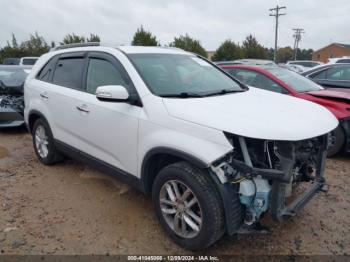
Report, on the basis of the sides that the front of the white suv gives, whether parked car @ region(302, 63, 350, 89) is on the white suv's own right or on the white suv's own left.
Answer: on the white suv's own left

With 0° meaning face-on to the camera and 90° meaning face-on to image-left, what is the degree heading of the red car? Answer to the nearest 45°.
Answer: approximately 315°

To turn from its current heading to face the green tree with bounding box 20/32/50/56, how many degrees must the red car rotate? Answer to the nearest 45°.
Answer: approximately 180°

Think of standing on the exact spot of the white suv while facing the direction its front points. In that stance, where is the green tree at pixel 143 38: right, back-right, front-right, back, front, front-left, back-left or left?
back-left

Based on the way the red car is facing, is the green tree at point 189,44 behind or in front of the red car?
behind

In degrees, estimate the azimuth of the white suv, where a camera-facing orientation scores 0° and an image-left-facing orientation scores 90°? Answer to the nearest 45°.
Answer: approximately 315°

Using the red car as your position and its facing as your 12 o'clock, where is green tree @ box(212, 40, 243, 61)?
The green tree is roughly at 7 o'clock from the red car.

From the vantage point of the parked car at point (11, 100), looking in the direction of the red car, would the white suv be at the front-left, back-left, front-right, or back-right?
front-right

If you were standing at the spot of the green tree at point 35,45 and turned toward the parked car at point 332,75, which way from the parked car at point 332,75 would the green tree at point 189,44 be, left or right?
left

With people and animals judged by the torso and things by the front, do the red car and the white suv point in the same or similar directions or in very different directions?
same or similar directions

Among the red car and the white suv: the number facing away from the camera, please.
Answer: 0
